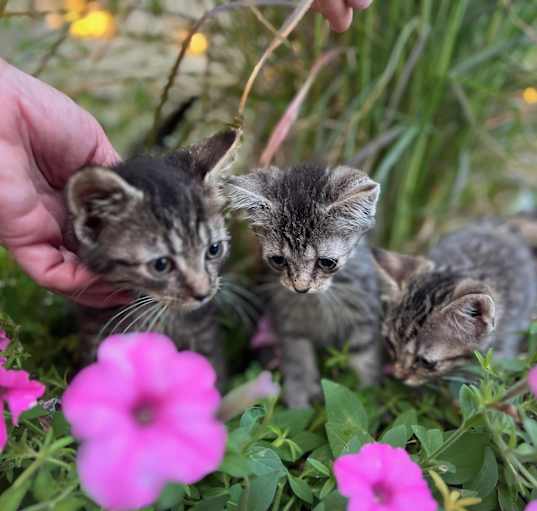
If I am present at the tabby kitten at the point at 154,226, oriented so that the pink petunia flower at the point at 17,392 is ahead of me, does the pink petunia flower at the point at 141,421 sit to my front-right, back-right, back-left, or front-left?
front-left

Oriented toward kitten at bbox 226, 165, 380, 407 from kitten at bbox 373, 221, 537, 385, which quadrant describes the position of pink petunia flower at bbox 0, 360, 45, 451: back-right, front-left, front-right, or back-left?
front-left

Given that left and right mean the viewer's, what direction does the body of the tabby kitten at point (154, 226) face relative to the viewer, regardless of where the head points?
facing the viewer and to the right of the viewer

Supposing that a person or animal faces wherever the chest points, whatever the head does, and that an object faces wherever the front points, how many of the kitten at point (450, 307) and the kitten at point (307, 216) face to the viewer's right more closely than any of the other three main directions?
0

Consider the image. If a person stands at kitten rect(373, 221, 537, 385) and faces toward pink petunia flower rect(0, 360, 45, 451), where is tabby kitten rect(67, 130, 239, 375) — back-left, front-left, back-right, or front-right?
front-right

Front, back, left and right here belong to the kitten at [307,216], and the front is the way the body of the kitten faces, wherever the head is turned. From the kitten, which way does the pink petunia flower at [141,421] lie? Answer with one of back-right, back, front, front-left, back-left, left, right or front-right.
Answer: front

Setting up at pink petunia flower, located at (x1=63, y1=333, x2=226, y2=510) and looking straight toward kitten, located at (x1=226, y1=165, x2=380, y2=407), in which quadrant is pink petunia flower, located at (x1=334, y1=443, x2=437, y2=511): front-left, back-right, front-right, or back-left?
front-right

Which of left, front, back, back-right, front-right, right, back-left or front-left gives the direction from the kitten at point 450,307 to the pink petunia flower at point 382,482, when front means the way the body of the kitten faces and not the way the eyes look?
front-left

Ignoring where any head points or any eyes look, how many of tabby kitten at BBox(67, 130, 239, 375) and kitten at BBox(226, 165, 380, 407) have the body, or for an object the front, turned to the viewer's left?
0

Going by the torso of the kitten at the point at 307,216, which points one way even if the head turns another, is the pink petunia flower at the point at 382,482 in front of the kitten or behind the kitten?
in front

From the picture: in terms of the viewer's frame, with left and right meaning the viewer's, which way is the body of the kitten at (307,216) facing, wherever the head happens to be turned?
facing the viewer

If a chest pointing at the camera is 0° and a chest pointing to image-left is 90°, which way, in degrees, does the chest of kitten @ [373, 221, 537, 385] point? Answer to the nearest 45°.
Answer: approximately 45°
